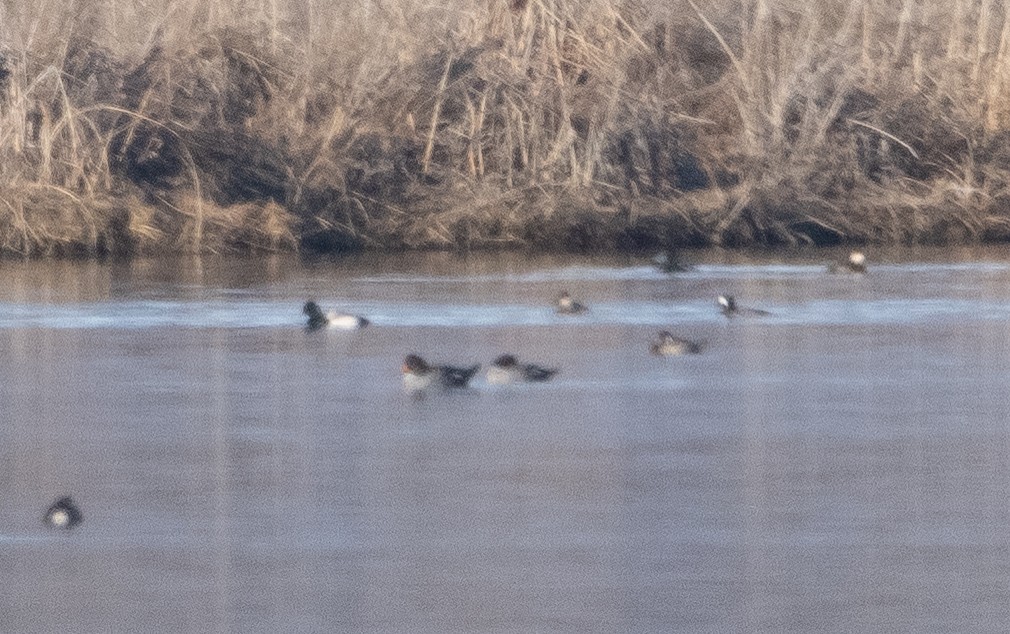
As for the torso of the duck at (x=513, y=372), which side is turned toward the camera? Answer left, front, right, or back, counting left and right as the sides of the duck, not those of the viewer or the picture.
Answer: left

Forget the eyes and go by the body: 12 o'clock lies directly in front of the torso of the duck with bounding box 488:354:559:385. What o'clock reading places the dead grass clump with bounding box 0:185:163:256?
The dead grass clump is roughly at 2 o'clock from the duck.

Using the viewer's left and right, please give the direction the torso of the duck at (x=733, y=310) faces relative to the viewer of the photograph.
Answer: facing to the left of the viewer

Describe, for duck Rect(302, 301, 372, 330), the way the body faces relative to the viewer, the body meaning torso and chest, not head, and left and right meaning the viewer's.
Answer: facing to the left of the viewer

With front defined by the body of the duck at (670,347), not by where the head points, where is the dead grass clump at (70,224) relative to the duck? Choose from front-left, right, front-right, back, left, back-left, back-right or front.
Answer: front-right

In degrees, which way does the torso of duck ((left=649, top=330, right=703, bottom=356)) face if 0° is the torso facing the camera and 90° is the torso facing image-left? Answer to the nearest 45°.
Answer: approximately 90°

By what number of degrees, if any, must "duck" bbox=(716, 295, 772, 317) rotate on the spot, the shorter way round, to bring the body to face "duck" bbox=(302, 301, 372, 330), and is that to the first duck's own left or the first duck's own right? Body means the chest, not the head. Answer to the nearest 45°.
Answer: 0° — it already faces it

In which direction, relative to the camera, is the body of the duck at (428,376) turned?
to the viewer's left
